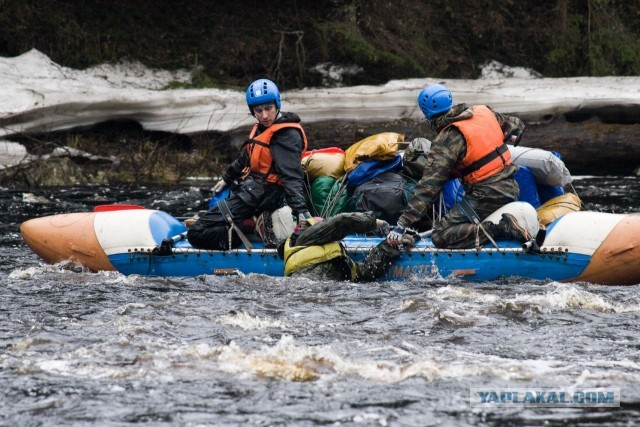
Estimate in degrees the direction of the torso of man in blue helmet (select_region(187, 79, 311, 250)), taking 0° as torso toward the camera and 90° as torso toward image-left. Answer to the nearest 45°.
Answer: approximately 45°

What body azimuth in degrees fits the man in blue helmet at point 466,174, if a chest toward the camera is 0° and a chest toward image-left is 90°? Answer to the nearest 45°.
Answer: approximately 135°

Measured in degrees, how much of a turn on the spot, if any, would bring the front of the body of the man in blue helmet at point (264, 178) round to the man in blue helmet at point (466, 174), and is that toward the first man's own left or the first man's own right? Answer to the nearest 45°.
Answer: approximately 135° to the first man's own left

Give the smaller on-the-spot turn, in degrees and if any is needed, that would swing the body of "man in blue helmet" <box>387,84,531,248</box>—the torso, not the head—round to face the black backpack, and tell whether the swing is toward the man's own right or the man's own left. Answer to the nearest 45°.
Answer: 0° — they already face it

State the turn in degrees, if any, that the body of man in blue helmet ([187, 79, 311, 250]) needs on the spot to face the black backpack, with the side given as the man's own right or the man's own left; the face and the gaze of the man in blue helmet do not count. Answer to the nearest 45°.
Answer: approximately 135° to the man's own left

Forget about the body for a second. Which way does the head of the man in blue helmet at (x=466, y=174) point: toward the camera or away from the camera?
away from the camera
